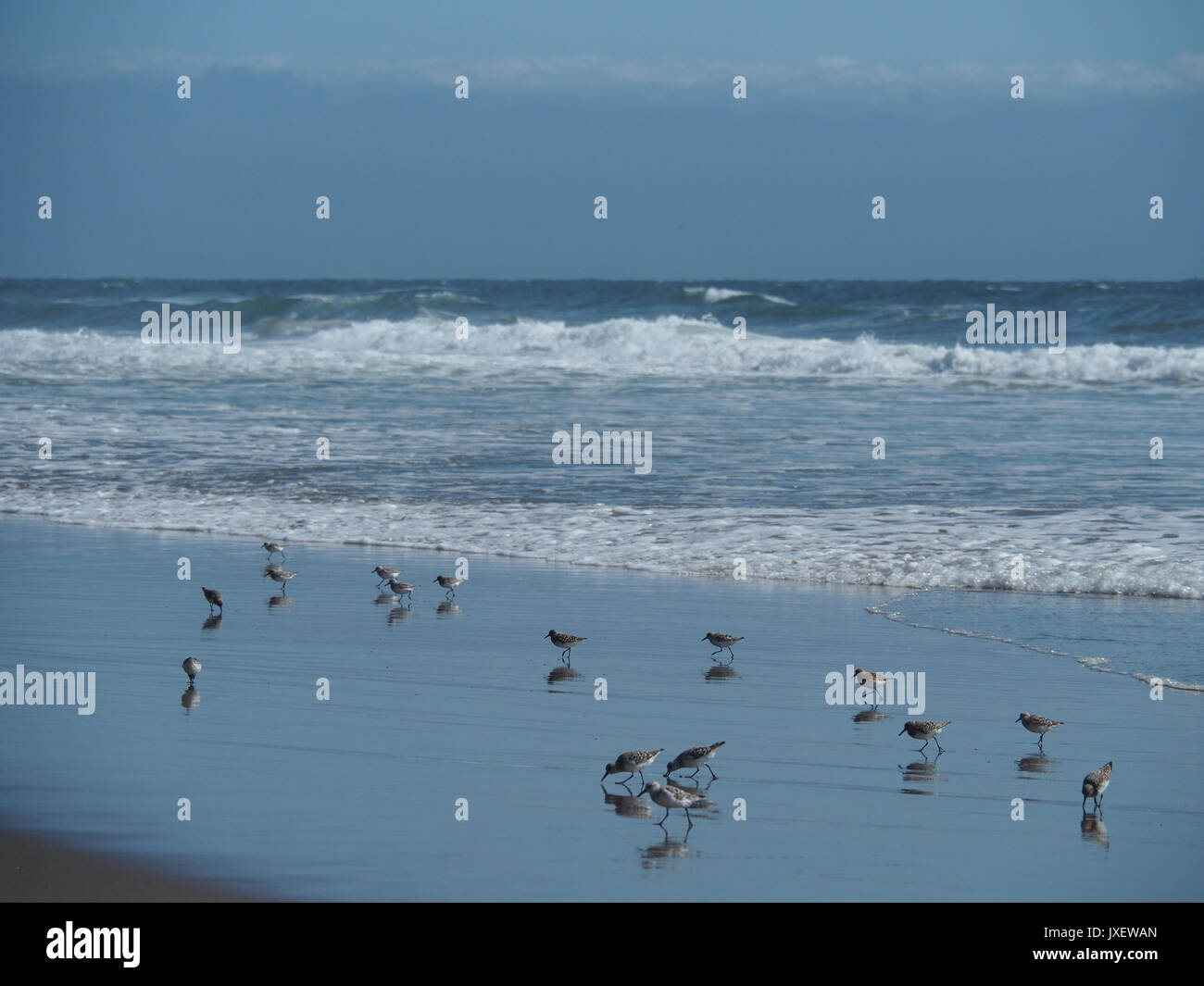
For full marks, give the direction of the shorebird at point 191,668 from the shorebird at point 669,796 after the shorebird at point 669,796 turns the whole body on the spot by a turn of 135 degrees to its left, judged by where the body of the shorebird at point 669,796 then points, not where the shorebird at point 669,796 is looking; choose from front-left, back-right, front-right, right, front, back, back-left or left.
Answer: back

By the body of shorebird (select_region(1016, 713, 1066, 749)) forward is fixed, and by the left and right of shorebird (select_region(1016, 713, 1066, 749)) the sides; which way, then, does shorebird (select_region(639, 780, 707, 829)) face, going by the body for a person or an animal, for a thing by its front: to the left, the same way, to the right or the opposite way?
the same way

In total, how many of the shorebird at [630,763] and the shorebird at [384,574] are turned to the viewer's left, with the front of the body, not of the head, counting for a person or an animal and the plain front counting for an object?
2

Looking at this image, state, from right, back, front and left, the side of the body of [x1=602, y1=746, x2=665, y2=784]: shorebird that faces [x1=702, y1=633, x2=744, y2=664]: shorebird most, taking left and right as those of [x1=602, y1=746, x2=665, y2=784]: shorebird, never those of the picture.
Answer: right

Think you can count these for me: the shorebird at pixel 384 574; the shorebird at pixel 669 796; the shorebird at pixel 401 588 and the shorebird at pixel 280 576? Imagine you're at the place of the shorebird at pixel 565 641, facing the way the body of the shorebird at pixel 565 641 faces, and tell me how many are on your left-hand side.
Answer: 1

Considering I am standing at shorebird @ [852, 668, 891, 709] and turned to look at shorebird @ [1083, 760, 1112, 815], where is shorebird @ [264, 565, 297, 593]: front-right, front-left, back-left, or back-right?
back-right

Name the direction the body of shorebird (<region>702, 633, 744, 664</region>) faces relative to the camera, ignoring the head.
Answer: to the viewer's left

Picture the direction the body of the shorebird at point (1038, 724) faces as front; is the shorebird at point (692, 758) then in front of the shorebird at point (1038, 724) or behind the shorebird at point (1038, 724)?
in front

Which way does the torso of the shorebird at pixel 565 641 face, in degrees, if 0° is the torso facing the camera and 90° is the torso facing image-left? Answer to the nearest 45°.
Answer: approximately 90°

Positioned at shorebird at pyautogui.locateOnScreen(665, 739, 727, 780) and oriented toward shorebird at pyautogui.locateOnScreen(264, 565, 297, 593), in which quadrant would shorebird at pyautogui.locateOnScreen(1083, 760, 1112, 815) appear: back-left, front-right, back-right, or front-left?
back-right

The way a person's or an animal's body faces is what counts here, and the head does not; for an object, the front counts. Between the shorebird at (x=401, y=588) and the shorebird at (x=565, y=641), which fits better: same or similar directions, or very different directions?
same or similar directions

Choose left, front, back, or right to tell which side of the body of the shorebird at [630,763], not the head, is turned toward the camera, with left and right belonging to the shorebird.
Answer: left

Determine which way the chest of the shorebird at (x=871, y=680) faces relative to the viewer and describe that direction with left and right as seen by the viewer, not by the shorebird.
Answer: facing to the left of the viewer

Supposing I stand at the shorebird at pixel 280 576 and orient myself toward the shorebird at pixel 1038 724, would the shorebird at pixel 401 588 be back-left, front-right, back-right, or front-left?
front-left
